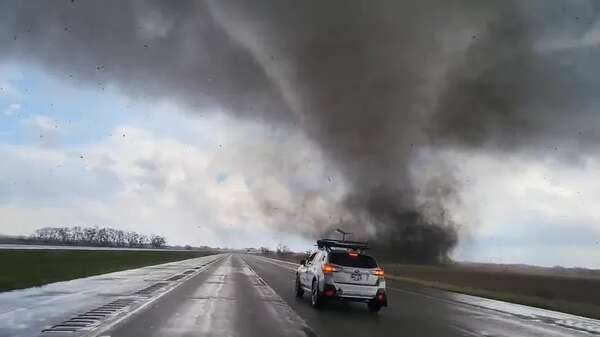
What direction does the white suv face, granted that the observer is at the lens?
facing away from the viewer and to the left of the viewer
